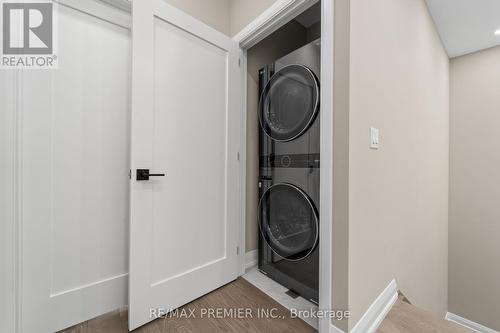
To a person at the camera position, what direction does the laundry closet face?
facing the viewer and to the left of the viewer

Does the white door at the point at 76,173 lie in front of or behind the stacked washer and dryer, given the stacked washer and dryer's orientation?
in front

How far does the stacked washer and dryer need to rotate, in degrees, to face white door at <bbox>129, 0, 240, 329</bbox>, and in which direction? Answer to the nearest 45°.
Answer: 0° — it already faces it
